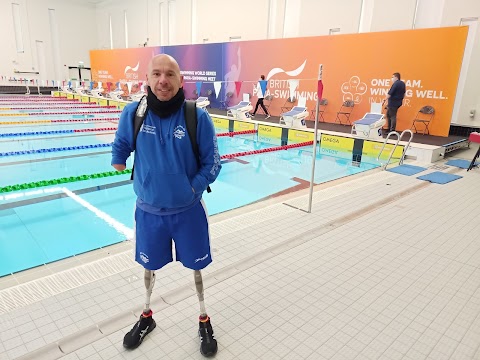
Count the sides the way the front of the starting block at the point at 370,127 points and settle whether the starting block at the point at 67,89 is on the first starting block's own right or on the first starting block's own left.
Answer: on the first starting block's own right

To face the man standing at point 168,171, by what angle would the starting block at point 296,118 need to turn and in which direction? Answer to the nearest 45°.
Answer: approximately 45° to its left

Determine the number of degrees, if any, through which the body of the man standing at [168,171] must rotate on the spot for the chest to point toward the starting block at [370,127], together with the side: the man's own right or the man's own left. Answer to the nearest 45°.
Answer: approximately 135° to the man's own left

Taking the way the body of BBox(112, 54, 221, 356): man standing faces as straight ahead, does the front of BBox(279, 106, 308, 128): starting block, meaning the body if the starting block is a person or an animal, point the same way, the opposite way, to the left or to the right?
to the right

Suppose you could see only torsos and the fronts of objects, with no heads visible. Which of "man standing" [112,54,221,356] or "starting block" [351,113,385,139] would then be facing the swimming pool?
the starting block

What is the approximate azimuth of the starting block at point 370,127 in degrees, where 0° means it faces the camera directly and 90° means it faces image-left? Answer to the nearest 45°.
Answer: approximately 45°

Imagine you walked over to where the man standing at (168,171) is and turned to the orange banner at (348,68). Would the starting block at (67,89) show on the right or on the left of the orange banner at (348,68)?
left

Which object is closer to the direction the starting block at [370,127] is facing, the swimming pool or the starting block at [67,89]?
the swimming pool

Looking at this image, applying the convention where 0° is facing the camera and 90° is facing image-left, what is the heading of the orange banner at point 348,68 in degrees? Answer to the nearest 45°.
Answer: approximately 45°
